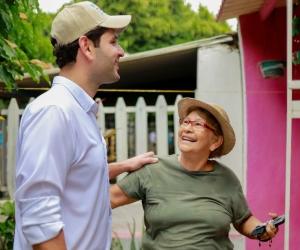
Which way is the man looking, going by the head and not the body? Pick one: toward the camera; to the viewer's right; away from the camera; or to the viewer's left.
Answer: to the viewer's right

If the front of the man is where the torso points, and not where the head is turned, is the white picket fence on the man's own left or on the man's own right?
on the man's own left

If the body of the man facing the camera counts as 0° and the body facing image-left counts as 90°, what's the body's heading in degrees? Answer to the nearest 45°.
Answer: approximately 270°

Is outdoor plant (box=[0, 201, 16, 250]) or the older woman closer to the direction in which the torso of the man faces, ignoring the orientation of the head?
the older woman

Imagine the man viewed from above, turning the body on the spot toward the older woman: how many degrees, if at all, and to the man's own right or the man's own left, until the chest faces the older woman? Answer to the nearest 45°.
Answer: approximately 45° to the man's own left

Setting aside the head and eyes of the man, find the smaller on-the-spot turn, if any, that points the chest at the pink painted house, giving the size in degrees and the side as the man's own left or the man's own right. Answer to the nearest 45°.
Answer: approximately 45° to the man's own left
